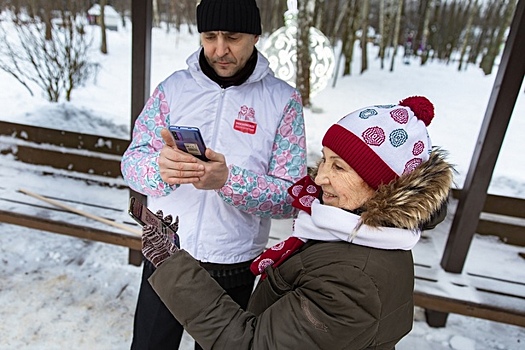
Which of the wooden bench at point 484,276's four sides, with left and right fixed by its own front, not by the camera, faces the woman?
front

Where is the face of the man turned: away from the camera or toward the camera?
toward the camera

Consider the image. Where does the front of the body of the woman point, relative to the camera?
to the viewer's left

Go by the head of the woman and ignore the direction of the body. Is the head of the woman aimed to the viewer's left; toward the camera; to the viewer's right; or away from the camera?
to the viewer's left

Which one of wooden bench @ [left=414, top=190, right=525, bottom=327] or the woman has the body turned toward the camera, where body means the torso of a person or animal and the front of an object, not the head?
the wooden bench

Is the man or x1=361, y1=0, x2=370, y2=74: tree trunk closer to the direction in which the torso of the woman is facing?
the man

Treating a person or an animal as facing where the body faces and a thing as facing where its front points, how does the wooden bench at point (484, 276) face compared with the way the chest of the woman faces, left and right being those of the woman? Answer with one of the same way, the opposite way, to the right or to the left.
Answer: to the left

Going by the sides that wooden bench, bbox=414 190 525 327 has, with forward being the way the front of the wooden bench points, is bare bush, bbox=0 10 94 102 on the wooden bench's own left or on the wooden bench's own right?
on the wooden bench's own right

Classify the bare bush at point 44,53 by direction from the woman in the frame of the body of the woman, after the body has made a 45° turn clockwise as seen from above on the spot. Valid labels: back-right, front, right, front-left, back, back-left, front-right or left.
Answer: front

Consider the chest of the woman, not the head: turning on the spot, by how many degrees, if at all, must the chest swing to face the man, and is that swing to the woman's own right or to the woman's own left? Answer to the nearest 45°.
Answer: approximately 45° to the woman's own right

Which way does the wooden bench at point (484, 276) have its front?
toward the camera
